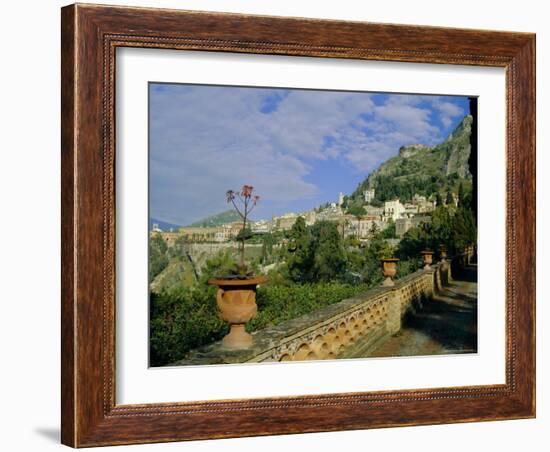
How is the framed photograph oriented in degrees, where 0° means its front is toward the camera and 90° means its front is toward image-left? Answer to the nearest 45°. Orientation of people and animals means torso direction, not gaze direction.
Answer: approximately 315°
